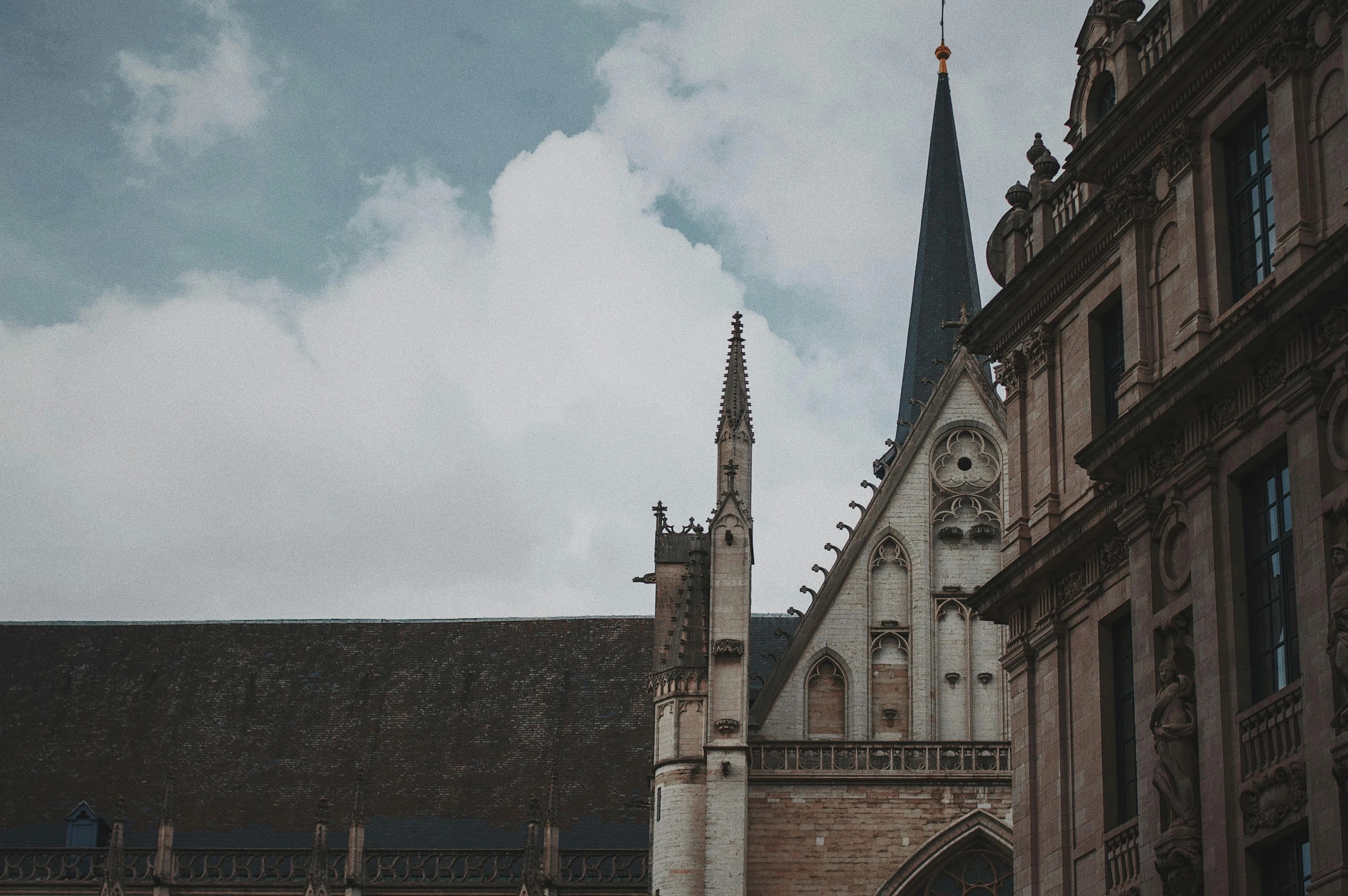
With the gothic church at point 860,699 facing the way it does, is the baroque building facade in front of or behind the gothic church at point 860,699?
in front

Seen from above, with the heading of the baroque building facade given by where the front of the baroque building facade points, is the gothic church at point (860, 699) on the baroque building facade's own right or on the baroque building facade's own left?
on the baroque building facade's own right

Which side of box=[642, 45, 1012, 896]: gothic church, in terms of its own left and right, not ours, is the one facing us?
front

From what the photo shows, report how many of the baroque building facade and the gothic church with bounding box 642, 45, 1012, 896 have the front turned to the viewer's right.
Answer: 0

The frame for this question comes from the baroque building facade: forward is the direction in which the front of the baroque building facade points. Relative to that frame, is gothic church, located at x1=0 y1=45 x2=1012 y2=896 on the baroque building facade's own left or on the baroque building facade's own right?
on the baroque building facade's own right

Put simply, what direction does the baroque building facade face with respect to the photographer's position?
facing the viewer and to the left of the viewer
